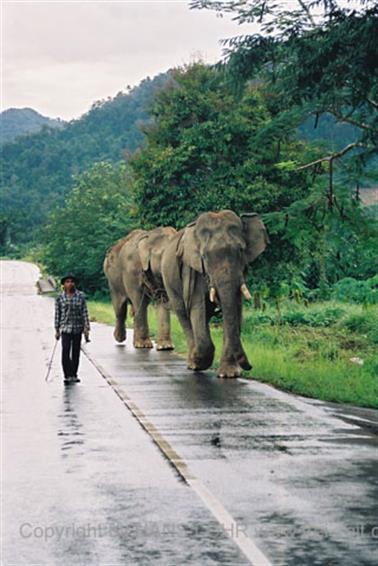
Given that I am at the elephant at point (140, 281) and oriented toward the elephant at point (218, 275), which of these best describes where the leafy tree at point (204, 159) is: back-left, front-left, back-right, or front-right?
back-left

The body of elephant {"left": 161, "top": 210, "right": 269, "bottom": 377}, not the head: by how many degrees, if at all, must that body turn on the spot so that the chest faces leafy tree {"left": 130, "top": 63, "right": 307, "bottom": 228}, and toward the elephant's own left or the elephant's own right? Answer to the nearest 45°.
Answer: approximately 135° to the elephant's own left

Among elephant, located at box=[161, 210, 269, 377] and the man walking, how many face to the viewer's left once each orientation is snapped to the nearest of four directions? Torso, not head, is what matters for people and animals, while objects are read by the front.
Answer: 0

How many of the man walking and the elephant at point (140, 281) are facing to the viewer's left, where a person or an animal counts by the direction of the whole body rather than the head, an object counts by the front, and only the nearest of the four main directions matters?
0

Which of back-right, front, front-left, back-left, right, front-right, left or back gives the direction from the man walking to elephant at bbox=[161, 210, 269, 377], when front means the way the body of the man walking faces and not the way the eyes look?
left
